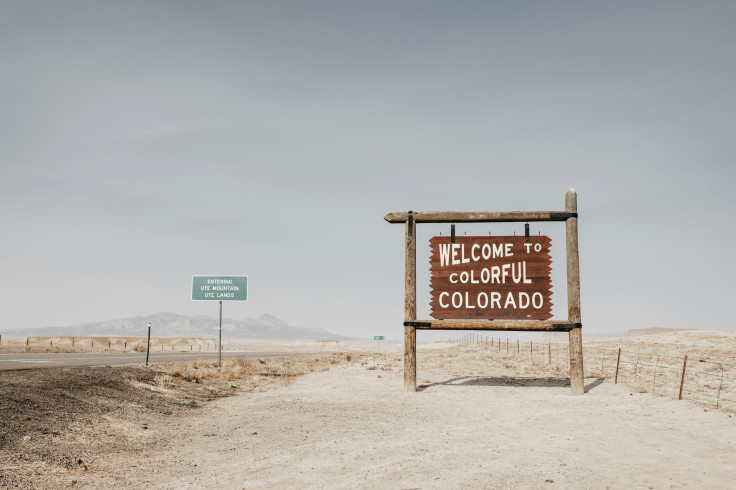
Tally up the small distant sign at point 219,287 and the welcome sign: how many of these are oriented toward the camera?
2

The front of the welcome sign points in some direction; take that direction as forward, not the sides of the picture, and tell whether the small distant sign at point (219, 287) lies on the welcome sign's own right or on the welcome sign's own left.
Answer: on the welcome sign's own right

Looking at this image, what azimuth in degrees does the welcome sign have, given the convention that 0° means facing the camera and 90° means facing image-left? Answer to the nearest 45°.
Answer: approximately 0°

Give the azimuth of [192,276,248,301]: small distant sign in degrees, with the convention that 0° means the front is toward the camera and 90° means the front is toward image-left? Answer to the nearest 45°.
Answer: approximately 0°

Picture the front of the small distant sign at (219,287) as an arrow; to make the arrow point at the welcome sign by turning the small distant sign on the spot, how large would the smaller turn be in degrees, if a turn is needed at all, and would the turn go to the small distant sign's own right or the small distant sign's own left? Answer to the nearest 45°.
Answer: approximately 45° to the small distant sign's own left

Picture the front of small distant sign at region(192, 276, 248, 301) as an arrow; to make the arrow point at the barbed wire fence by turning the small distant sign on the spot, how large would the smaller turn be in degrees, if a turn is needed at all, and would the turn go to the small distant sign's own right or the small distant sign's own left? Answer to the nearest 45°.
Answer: approximately 45° to the small distant sign's own left
